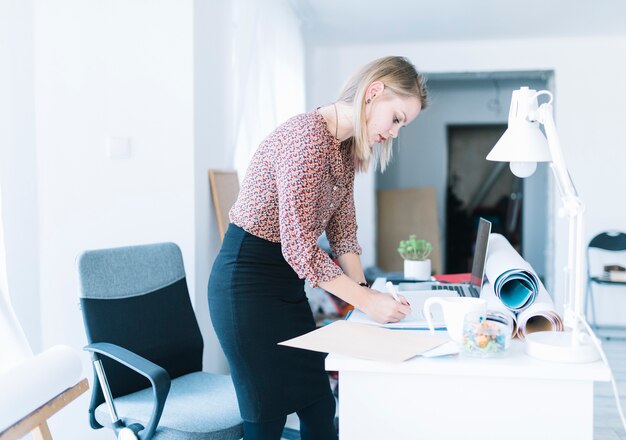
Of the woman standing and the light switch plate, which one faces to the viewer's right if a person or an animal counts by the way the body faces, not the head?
the woman standing

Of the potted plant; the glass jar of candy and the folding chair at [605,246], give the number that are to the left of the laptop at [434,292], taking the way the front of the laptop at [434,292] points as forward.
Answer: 1

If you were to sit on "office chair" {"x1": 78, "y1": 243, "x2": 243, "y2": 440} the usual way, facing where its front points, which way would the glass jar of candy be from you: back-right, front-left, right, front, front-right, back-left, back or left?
front

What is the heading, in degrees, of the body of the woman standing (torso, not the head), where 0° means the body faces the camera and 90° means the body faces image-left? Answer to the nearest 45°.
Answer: approximately 270°

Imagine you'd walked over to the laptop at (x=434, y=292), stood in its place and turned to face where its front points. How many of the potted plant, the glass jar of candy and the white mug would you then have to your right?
1

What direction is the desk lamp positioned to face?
to the viewer's left

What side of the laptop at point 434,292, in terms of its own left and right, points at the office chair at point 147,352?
front

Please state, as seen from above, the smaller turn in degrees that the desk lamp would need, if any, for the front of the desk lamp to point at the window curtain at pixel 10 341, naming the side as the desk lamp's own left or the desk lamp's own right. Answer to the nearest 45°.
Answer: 0° — it already faces it

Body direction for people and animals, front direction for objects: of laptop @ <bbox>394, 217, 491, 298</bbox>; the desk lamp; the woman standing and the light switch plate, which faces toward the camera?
the light switch plate

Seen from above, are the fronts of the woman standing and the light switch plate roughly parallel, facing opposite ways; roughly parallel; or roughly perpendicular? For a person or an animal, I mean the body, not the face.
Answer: roughly perpendicular

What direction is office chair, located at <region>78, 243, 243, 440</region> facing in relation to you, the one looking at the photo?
facing the viewer and to the right of the viewer

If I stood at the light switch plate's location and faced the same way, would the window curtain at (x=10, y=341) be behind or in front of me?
in front

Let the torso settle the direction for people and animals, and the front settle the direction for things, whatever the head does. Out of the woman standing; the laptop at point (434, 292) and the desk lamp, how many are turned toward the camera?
0

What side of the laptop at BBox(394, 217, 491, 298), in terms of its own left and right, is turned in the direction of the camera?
left
